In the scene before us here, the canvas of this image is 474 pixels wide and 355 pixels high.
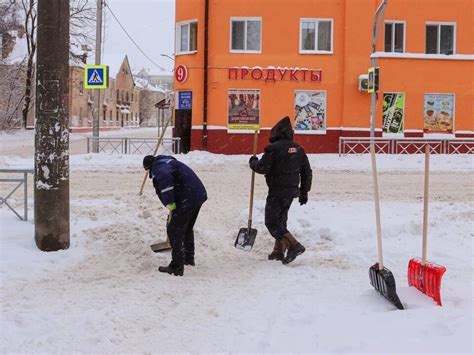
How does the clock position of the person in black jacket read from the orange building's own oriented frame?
The person in black jacket is roughly at 12 o'clock from the orange building.

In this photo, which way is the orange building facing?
toward the camera

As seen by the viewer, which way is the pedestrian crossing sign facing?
toward the camera

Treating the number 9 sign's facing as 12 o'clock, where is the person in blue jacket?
The person in blue jacket is roughly at 12 o'clock from the number 9 sign.

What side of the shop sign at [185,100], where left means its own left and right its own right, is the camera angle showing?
front

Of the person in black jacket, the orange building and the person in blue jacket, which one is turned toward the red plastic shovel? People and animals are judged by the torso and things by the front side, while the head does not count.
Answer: the orange building

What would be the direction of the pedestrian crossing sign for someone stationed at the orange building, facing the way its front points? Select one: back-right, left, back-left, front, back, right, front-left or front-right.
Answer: front-right

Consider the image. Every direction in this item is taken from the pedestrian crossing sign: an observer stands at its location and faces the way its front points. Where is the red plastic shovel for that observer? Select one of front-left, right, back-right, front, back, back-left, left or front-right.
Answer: front

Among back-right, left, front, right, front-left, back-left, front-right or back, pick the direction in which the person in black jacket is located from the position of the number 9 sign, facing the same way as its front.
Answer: front

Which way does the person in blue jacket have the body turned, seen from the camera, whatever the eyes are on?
to the viewer's left

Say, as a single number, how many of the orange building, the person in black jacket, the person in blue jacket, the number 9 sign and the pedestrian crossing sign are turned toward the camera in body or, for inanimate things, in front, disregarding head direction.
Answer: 3

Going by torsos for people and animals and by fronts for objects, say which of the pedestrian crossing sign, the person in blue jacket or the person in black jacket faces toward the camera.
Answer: the pedestrian crossing sign

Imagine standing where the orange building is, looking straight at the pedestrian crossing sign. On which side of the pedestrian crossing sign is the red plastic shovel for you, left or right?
left
